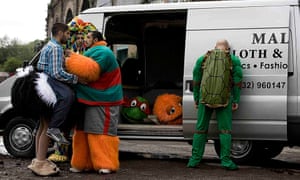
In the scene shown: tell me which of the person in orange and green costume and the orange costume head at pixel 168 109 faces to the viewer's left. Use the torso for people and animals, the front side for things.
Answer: the person in orange and green costume

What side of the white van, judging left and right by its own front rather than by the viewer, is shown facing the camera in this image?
left

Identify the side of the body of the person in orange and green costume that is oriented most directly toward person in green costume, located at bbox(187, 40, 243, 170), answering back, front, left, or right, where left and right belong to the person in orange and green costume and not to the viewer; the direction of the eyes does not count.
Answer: back

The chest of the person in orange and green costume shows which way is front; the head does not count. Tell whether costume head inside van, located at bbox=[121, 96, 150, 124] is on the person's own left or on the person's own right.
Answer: on the person's own right

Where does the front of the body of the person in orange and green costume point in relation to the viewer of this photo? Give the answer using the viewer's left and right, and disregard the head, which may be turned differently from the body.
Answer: facing to the left of the viewer

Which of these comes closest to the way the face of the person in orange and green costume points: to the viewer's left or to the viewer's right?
to the viewer's left

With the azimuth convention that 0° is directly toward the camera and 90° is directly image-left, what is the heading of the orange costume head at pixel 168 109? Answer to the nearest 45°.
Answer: approximately 315°
